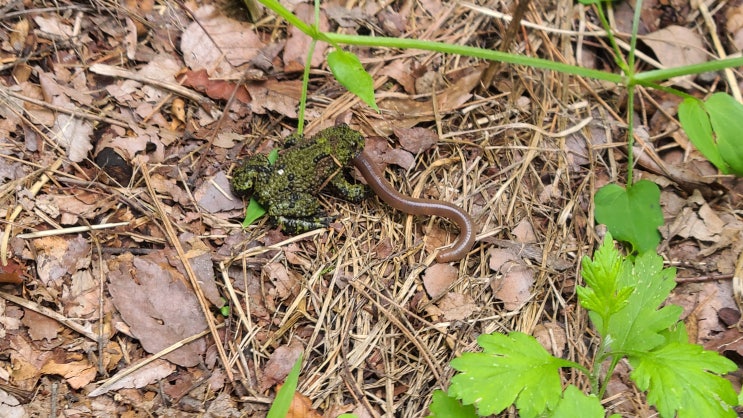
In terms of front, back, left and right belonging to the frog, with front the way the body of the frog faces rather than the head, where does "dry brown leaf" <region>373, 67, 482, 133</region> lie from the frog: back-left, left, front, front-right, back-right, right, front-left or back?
front

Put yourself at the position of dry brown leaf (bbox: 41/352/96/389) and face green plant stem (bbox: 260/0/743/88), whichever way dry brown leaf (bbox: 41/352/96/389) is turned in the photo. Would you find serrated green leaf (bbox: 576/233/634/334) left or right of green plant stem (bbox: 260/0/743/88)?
right

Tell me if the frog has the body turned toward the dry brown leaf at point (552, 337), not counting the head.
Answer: no

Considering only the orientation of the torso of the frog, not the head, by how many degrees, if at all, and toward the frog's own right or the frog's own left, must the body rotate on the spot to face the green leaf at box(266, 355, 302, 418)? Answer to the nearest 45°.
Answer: approximately 135° to the frog's own right

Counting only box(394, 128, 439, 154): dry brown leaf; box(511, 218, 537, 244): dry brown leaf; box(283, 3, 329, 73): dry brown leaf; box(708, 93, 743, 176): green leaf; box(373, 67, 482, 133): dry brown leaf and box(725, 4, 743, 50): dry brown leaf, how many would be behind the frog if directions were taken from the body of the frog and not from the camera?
0

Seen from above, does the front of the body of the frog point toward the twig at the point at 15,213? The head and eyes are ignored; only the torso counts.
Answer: no

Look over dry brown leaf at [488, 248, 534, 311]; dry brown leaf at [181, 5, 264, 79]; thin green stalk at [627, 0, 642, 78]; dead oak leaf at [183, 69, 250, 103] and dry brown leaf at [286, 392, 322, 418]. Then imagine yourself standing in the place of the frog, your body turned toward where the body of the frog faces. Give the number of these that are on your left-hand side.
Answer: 2

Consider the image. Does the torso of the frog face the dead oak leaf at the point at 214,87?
no

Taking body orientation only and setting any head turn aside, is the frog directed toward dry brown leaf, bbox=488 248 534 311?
no

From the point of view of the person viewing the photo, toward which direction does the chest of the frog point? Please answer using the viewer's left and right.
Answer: facing away from the viewer and to the right of the viewer

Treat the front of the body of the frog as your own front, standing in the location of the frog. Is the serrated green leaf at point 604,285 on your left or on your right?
on your right

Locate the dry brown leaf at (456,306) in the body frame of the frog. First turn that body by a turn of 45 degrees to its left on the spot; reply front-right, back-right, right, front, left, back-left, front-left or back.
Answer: back-right
